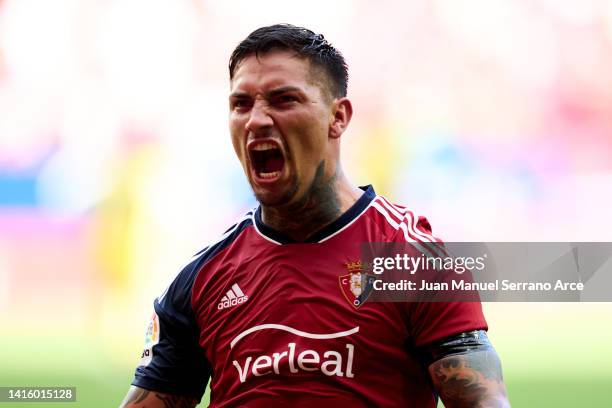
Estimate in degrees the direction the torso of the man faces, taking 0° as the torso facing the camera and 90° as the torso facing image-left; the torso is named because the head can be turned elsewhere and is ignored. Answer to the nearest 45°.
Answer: approximately 0°
